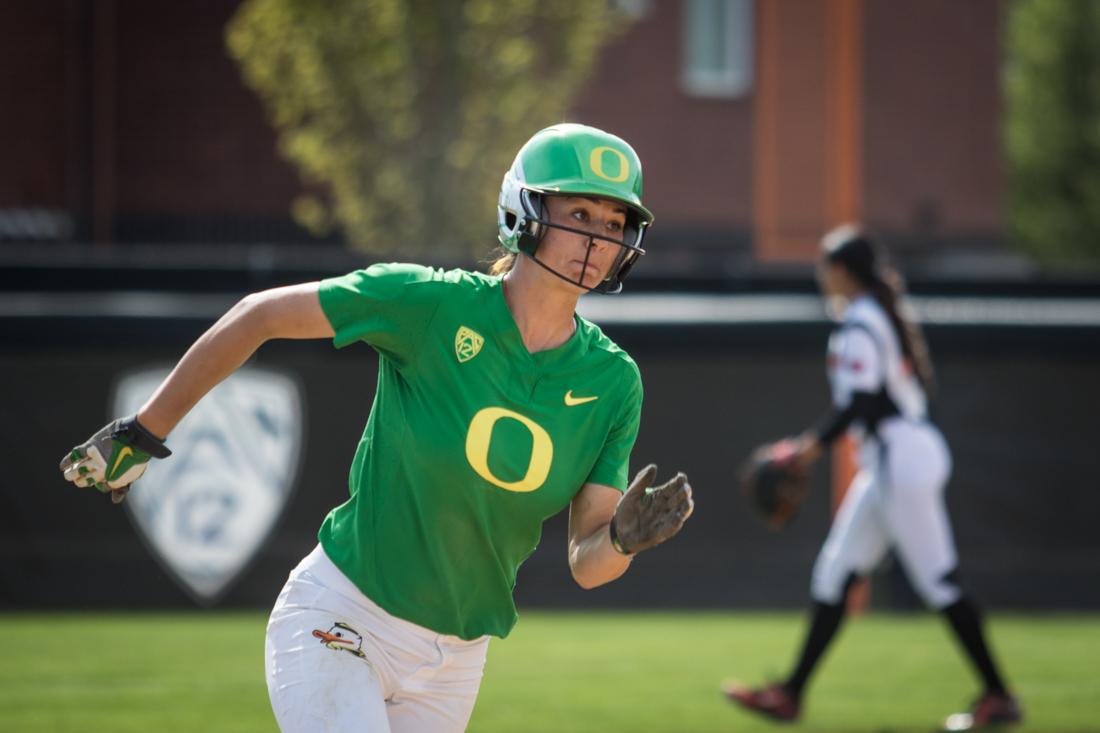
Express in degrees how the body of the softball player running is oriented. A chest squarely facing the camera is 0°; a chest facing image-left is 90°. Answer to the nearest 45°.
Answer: approximately 315°

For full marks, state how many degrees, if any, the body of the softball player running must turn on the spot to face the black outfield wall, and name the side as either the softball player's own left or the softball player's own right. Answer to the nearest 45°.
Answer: approximately 135° to the softball player's own left

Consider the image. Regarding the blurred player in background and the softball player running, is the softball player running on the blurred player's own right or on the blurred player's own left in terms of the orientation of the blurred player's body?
on the blurred player's own left

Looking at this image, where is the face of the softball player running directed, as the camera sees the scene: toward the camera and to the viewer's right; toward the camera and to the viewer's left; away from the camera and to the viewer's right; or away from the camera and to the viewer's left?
toward the camera and to the viewer's right

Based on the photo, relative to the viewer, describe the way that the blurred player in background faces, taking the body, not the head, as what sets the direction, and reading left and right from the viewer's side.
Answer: facing to the left of the viewer

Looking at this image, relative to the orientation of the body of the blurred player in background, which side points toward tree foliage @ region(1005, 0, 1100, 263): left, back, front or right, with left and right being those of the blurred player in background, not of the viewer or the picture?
right

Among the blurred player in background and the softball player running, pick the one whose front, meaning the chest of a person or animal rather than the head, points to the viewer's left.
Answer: the blurred player in background

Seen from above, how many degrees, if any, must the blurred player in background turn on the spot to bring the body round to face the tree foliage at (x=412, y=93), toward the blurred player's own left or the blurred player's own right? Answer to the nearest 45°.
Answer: approximately 45° to the blurred player's own right

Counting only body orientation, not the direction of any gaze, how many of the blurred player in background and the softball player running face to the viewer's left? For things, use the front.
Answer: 1

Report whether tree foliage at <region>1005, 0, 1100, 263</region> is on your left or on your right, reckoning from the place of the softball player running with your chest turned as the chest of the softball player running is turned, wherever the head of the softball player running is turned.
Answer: on your left

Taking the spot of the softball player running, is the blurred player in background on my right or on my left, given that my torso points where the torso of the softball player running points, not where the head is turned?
on my left

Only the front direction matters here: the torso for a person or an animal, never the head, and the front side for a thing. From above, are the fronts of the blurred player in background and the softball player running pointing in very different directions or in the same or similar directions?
very different directions
